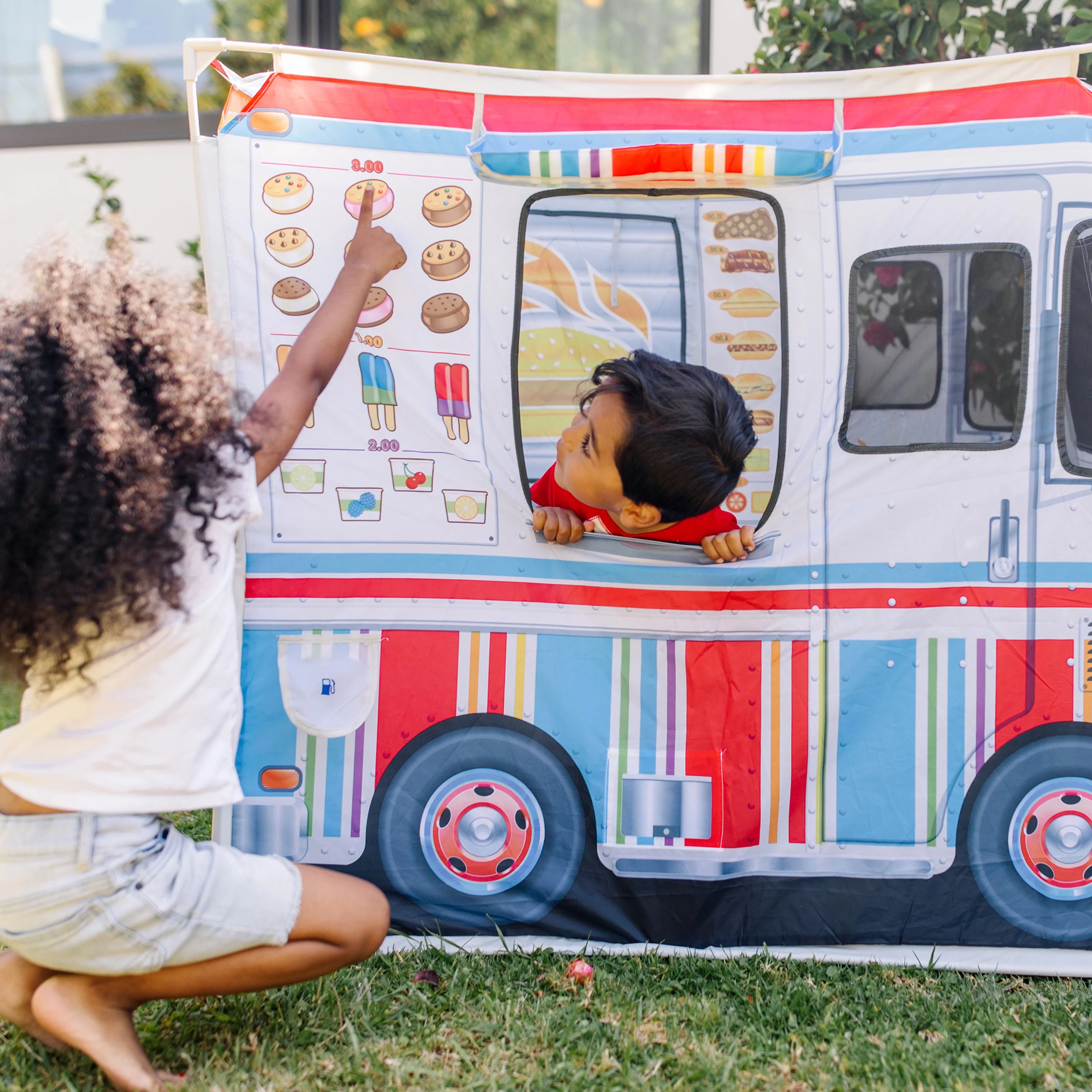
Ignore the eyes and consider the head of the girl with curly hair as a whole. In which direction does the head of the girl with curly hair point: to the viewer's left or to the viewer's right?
to the viewer's right

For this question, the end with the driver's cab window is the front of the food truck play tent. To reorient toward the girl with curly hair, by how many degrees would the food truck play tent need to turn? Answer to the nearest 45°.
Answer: approximately 135° to its right

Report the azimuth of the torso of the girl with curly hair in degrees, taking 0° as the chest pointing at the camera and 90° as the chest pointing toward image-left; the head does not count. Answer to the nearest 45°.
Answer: approximately 225°

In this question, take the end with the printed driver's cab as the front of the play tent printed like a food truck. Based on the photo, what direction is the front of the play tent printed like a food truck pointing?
to the viewer's right

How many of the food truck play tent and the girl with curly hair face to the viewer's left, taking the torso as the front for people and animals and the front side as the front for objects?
0

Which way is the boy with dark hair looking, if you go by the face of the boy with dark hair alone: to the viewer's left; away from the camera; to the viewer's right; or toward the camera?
to the viewer's left
